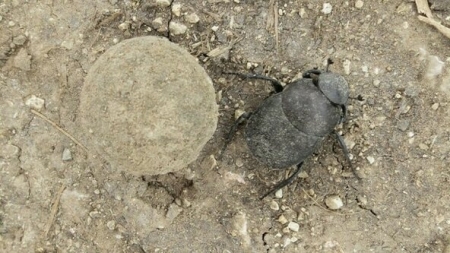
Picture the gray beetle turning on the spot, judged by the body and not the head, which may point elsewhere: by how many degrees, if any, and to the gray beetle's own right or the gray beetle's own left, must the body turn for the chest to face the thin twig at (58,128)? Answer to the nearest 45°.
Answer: approximately 135° to the gray beetle's own left

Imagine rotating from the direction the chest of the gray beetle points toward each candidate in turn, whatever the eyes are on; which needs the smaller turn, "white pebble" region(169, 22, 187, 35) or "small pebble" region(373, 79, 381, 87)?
the small pebble

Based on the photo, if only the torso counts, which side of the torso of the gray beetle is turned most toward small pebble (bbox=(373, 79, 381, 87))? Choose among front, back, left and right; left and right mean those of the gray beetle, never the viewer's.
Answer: front

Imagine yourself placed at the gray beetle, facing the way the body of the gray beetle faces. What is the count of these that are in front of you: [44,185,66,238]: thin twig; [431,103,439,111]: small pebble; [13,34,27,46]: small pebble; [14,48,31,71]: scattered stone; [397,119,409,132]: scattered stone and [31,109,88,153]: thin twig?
2

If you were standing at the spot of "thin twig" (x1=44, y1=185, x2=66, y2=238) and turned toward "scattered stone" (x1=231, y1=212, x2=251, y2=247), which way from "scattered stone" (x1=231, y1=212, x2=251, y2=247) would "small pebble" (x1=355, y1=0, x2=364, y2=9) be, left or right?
left

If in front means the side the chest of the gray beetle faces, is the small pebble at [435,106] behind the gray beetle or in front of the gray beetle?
in front

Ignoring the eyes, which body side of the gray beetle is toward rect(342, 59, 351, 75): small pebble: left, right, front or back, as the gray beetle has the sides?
front

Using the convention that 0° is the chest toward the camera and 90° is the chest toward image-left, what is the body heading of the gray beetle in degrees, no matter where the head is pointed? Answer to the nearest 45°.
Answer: approximately 225°

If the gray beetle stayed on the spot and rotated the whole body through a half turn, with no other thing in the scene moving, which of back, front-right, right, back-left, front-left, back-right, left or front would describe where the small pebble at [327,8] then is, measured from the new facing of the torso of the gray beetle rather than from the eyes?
back-right

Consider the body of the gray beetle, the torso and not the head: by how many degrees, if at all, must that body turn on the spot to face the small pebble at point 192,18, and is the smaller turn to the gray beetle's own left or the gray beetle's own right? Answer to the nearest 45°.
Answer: approximately 90° to the gray beetle's own left

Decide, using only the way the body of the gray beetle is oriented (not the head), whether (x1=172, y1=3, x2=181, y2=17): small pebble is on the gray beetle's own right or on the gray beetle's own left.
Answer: on the gray beetle's own left

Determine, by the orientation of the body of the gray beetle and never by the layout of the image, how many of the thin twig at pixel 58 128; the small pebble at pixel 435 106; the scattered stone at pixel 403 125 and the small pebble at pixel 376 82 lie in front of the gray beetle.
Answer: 3
